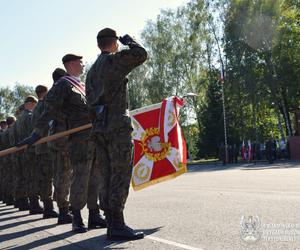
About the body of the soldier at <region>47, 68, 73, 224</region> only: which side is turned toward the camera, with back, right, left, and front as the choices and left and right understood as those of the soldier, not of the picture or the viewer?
right

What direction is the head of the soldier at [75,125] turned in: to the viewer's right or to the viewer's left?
to the viewer's right

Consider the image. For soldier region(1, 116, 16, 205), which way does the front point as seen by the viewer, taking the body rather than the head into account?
to the viewer's right

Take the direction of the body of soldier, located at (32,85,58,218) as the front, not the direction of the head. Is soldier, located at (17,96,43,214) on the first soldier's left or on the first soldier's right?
on the first soldier's left

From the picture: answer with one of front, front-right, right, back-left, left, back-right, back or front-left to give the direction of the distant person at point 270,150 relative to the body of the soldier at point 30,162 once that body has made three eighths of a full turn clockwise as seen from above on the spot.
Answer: back

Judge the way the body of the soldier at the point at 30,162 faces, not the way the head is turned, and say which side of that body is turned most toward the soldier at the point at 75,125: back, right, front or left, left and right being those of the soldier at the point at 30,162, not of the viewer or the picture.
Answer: right

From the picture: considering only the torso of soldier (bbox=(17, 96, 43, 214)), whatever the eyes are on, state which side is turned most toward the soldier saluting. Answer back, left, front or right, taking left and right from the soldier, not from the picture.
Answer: right

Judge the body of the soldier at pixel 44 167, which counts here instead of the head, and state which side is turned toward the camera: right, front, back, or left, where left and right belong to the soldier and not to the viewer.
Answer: right

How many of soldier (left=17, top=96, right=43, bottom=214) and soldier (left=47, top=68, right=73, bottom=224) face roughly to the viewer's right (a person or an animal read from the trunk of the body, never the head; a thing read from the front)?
2

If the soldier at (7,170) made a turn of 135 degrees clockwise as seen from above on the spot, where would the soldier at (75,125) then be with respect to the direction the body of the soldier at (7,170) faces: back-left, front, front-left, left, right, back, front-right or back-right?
front-left

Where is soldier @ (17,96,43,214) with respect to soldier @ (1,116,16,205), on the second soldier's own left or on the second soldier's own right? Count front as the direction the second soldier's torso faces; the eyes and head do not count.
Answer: on the second soldier's own right

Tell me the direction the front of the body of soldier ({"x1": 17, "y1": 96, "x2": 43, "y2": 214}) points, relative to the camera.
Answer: to the viewer's right

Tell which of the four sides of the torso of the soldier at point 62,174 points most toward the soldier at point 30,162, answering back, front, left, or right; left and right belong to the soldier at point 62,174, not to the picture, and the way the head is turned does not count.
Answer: left

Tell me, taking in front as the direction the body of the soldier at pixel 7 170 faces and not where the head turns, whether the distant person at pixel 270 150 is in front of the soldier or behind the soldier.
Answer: in front

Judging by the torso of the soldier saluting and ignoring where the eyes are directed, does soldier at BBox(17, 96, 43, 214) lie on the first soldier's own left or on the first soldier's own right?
on the first soldier's own left
